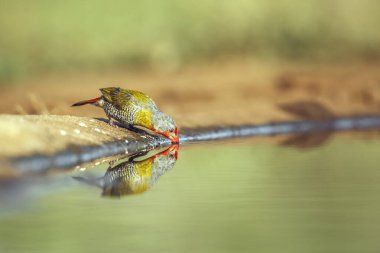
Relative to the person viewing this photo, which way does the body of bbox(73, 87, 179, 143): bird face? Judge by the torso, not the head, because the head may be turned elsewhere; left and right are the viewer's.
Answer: facing to the right of the viewer
